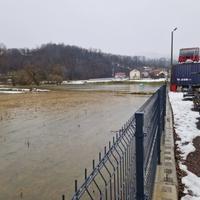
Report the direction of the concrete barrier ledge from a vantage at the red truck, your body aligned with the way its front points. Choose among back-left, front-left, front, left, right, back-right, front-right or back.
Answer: front
